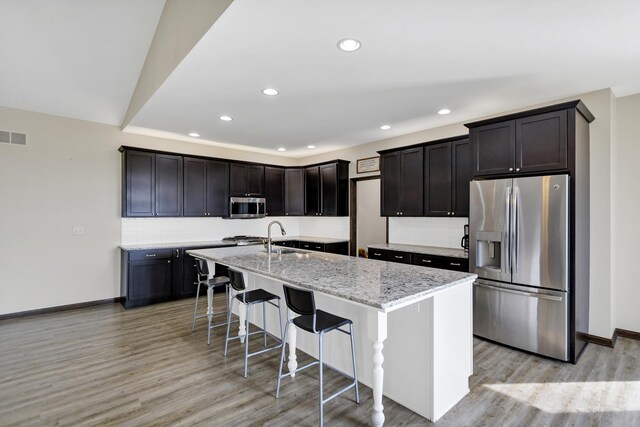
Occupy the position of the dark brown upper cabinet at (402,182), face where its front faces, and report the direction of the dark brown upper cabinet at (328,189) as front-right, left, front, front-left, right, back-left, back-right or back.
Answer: right

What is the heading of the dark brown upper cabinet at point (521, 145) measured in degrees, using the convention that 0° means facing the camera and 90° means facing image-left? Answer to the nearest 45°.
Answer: approximately 45°

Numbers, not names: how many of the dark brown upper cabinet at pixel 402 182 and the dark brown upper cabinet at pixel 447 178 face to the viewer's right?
0

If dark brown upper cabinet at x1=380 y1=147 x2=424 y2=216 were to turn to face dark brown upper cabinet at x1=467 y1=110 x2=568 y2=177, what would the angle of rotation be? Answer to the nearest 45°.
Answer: approximately 90° to its left

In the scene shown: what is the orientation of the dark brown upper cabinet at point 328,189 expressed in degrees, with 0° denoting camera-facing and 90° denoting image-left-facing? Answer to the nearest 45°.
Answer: approximately 45°

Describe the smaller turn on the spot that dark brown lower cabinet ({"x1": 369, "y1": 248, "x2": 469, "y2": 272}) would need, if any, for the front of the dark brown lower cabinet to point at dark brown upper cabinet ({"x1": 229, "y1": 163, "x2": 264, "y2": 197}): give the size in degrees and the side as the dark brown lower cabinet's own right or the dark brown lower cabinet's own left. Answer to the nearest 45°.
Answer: approximately 45° to the dark brown lower cabinet's own right
